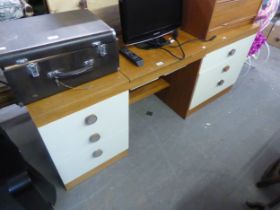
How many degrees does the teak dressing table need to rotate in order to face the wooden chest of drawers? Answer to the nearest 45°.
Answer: approximately 90° to its left

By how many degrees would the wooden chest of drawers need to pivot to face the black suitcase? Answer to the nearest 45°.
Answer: approximately 90° to its right

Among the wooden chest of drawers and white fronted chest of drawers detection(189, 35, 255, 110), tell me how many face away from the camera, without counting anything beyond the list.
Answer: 0

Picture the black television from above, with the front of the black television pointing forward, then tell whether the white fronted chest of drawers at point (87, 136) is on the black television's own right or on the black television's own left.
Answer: on the black television's own right

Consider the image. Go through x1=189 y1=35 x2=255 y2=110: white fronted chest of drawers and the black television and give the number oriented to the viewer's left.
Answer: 0

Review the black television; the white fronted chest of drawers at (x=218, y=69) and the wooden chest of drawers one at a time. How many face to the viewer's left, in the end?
0

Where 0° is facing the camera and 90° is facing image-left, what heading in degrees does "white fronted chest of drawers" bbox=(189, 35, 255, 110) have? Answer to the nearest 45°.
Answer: approximately 315°

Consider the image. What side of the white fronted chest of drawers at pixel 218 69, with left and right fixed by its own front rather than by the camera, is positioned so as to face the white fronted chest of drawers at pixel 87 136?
right

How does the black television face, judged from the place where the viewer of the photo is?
facing the viewer and to the right of the viewer

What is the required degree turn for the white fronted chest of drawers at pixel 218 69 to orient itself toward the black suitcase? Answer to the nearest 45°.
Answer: approximately 90° to its right
